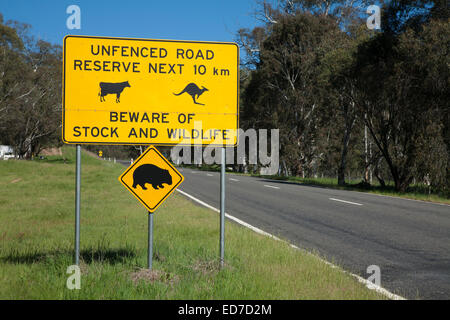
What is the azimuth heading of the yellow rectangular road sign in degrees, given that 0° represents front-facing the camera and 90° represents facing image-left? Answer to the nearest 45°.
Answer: approximately 0°

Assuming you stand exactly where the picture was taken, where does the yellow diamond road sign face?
facing the viewer

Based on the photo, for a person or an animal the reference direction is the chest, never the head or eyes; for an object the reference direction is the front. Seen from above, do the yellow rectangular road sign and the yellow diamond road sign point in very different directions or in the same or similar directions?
same or similar directions

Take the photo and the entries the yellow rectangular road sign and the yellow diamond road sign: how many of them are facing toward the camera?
2
